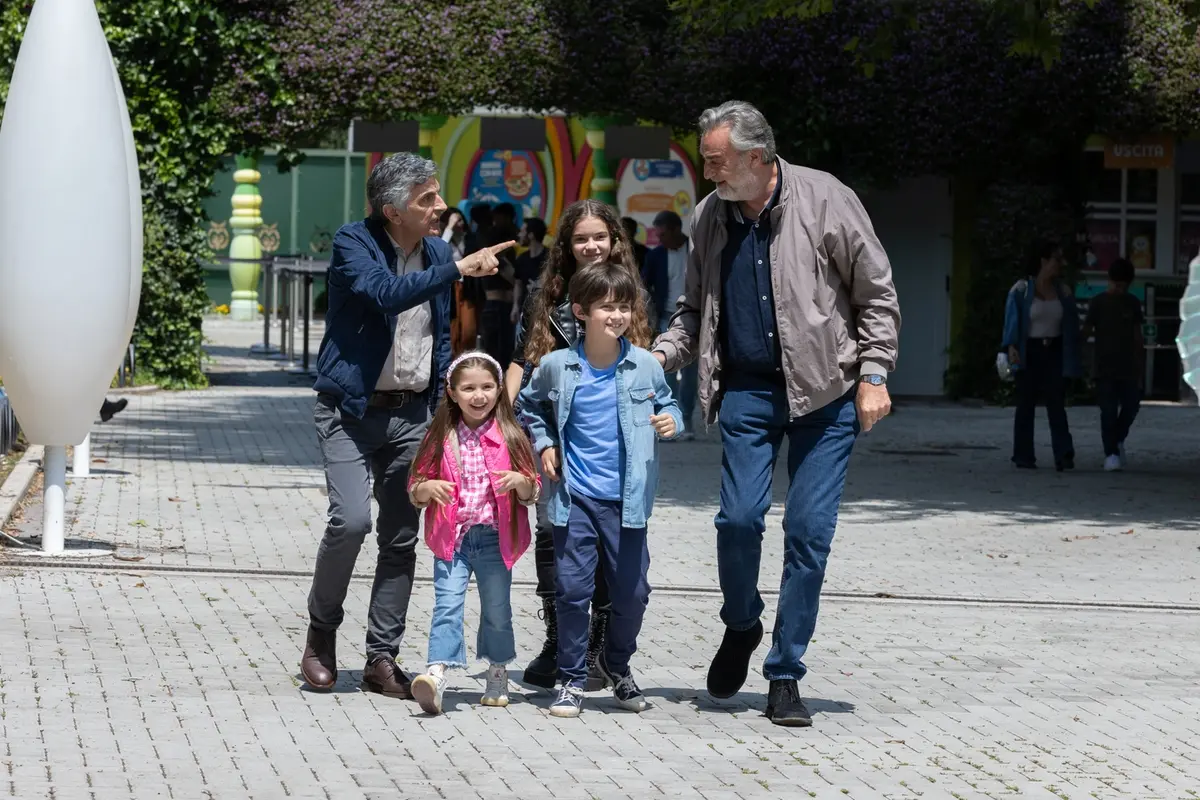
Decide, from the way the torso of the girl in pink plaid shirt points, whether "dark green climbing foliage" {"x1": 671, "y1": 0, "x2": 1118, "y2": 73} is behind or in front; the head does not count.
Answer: behind

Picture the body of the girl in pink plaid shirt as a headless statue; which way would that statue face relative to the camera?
toward the camera

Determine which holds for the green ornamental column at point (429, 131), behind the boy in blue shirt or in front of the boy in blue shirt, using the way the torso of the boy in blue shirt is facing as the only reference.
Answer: behind

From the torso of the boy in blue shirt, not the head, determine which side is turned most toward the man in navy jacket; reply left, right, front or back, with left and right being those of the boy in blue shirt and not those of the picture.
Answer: right

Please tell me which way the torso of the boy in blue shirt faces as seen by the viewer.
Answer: toward the camera

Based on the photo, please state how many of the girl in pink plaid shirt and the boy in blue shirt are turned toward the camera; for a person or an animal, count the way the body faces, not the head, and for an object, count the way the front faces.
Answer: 2

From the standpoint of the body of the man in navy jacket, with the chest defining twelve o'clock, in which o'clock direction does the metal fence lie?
The metal fence is roughly at 7 o'clock from the man in navy jacket.

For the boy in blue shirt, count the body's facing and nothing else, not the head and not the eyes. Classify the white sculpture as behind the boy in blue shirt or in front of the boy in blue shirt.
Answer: behind

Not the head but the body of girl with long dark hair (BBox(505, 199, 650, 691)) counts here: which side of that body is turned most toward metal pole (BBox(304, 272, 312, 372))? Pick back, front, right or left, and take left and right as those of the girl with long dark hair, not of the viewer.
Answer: back
